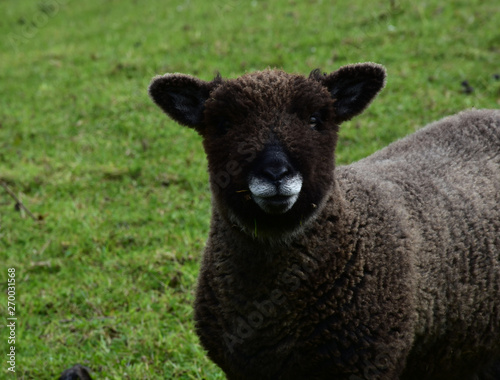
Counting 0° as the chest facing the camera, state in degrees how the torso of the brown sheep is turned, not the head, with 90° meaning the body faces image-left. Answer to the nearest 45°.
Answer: approximately 45°
